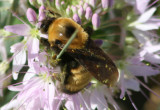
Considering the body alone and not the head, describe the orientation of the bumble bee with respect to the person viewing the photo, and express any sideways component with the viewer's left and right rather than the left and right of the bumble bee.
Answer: facing to the left of the viewer
